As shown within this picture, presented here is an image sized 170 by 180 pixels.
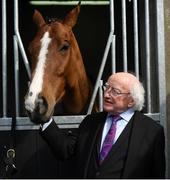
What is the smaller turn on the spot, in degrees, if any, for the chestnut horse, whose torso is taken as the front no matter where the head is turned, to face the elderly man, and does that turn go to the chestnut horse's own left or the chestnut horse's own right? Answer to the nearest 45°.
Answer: approximately 90° to the chestnut horse's own left

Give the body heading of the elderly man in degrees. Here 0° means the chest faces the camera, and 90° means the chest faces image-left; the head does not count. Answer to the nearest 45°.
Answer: approximately 45°

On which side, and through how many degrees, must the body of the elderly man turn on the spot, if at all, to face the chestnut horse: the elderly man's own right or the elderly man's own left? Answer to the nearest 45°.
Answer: approximately 90° to the elderly man's own right
